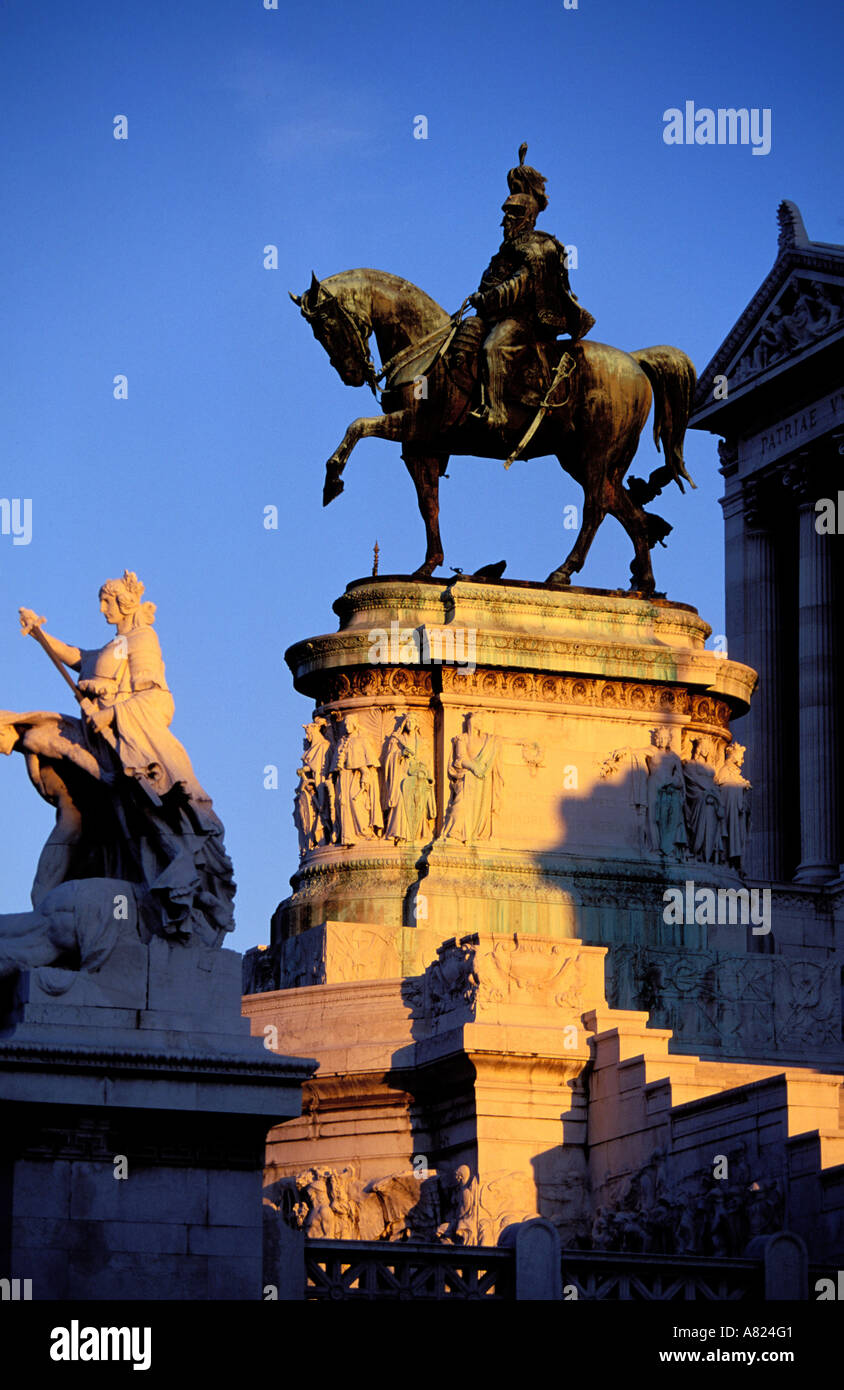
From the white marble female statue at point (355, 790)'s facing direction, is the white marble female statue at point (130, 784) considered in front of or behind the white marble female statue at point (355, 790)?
in front

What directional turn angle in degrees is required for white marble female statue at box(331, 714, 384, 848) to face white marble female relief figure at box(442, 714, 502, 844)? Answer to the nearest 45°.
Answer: approximately 135° to its left

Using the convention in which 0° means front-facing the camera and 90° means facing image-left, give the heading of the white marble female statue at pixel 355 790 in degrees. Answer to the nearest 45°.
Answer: approximately 45°

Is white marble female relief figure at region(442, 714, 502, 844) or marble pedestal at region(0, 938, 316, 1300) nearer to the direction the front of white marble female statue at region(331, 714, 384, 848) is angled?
the marble pedestal
